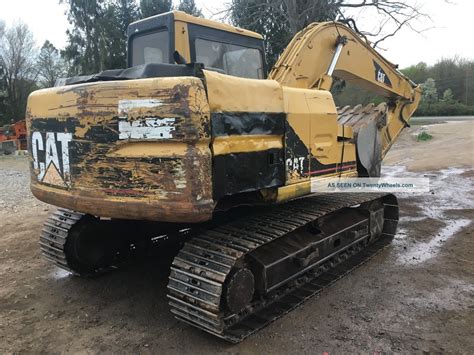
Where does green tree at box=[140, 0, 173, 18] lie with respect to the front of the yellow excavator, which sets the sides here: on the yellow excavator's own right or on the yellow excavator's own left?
on the yellow excavator's own left

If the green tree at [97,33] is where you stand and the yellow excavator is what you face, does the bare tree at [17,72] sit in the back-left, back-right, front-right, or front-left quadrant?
back-right

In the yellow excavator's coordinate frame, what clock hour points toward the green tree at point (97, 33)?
The green tree is roughly at 10 o'clock from the yellow excavator.

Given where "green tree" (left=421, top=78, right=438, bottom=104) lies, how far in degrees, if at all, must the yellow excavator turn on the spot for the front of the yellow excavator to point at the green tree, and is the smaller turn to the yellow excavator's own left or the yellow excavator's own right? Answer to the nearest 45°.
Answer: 0° — it already faces it

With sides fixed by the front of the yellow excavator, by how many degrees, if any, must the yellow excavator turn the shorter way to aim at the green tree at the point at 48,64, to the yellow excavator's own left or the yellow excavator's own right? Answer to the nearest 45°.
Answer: approximately 45° to the yellow excavator's own left

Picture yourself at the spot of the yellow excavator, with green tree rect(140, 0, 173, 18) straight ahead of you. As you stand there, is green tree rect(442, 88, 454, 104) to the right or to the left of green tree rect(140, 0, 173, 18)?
right

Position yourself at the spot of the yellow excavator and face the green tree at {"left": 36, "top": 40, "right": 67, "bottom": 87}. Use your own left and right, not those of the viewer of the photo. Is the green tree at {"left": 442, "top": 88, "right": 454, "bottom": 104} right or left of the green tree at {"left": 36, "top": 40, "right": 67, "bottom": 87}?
right

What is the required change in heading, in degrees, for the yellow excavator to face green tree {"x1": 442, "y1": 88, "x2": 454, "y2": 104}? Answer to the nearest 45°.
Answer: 0° — it already faces it

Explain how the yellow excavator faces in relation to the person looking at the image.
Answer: facing away from the viewer and to the right of the viewer
